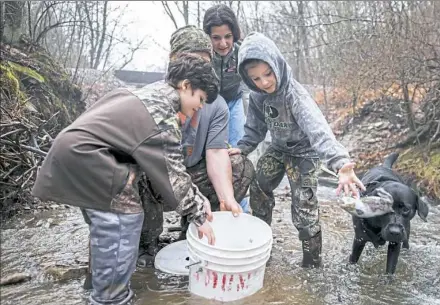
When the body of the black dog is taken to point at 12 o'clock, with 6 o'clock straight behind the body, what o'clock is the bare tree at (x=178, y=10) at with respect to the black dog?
The bare tree is roughly at 5 o'clock from the black dog.

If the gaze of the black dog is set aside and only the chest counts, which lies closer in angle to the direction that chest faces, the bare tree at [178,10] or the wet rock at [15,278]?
the wet rock

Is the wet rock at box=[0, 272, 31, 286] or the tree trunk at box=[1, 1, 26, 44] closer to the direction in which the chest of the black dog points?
the wet rock

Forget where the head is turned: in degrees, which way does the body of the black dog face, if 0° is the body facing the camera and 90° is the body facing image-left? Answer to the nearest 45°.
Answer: approximately 0°

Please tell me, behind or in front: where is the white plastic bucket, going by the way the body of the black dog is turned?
in front

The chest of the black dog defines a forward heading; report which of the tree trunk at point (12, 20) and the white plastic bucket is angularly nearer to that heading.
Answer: the white plastic bucket

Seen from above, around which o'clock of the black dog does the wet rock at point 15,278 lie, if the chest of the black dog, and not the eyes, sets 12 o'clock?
The wet rock is roughly at 2 o'clock from the black dog.

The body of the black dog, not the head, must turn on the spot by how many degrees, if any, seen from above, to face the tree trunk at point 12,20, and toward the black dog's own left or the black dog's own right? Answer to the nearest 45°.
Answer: approximately 90° to the black dog's own right

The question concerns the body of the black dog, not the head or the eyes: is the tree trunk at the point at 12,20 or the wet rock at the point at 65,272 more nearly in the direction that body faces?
the wet rock

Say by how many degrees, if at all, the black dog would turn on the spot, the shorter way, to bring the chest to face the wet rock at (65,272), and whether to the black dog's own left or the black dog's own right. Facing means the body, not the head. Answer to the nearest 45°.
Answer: approximately 45° to the black dog's own right
